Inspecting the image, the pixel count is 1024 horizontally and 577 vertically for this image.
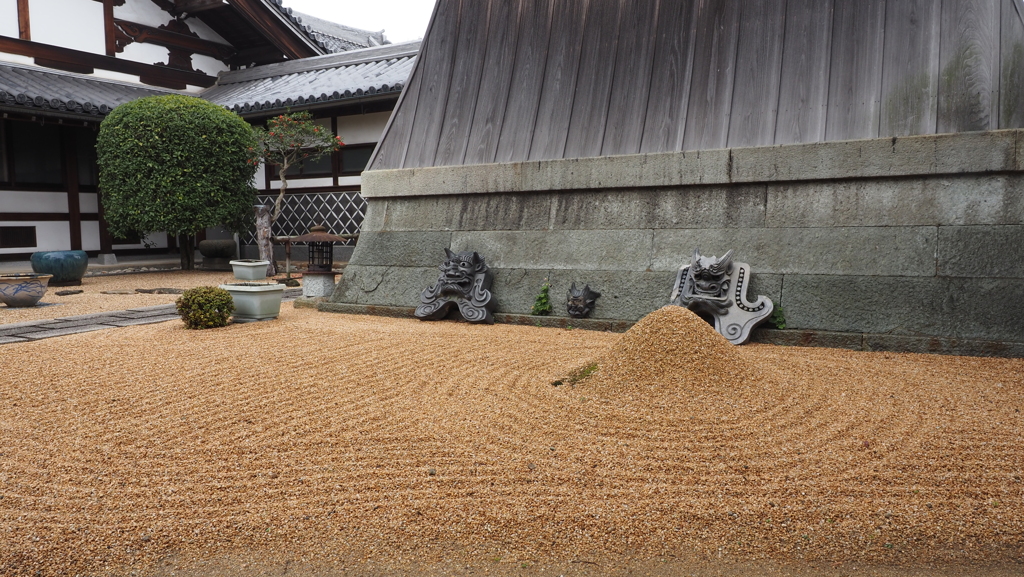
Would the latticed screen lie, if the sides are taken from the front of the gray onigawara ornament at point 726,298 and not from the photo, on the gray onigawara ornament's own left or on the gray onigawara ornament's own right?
on the gray onigawara ornament's own right

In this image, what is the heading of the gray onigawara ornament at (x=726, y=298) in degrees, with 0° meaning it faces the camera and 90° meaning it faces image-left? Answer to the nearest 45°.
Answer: approximately 45°

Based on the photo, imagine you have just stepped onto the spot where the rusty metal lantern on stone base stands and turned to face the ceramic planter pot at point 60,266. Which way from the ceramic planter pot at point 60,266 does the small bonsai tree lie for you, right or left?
right

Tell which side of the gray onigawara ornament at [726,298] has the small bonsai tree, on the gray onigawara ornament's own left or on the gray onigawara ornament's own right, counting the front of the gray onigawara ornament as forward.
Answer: on the gray onigawara ornament's own right

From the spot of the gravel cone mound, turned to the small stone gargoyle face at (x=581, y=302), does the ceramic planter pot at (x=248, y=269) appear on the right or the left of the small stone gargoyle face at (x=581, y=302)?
left

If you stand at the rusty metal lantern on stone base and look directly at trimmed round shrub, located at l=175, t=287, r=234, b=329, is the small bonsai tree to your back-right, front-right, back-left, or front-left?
back-right
